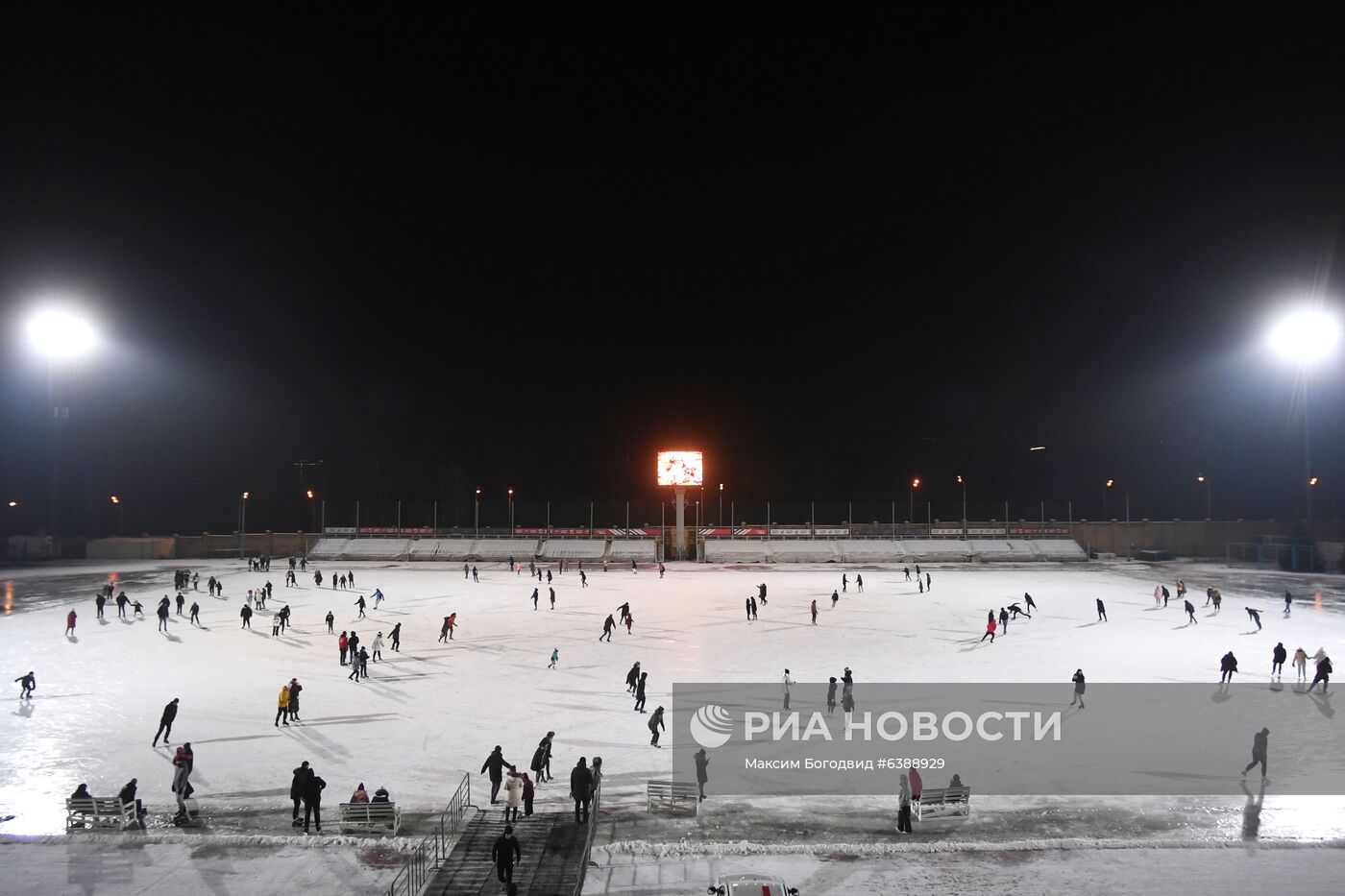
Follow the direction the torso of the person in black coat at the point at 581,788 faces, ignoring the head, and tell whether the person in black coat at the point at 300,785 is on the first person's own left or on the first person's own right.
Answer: on the first person's own left

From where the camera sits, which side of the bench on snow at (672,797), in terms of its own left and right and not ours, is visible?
back

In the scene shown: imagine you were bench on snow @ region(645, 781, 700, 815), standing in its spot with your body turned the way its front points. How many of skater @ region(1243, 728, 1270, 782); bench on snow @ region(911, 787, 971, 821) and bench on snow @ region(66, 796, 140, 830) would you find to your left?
1

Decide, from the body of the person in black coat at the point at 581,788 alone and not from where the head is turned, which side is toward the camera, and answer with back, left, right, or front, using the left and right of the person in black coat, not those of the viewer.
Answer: back

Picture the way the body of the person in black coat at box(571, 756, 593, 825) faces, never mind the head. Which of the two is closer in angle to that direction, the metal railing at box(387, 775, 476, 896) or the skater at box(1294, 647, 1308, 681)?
the skater

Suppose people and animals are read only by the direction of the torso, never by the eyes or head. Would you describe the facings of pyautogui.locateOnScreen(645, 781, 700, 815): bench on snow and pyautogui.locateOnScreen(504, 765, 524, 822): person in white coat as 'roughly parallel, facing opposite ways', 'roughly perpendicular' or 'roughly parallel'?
roughly parallel

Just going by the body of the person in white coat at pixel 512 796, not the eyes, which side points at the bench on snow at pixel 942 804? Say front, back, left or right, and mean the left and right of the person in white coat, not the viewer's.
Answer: right

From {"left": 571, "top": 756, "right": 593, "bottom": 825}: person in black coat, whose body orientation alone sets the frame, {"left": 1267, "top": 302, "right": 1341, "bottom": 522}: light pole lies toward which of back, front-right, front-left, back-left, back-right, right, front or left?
front-right

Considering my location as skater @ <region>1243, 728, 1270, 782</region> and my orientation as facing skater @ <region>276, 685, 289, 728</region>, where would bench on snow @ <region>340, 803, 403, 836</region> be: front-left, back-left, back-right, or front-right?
front-left

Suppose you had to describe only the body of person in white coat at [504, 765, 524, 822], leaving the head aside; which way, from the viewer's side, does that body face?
away from the camera

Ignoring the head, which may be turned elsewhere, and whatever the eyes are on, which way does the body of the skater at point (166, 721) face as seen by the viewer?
to the viewer's right

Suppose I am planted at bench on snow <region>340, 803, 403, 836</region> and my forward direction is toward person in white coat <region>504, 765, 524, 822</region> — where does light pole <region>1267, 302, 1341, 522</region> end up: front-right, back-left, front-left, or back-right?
front-left

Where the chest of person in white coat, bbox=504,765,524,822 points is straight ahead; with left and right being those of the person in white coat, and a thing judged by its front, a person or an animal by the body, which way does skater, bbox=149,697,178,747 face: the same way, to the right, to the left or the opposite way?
to the right

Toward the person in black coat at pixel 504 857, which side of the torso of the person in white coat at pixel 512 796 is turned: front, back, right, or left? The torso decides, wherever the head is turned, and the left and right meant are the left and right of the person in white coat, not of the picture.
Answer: back
